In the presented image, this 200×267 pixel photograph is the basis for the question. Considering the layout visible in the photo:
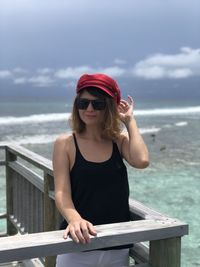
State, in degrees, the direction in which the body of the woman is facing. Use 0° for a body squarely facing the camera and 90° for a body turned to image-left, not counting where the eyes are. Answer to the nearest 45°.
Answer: approximately 0°
